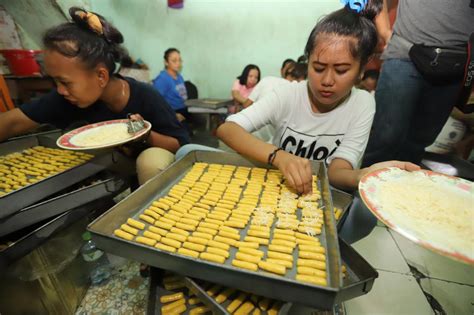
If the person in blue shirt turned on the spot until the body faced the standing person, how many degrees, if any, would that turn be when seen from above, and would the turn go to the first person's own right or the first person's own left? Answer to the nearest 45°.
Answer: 0° — they already face them

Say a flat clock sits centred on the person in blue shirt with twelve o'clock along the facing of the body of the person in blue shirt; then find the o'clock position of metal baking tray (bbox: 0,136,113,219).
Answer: The metal baking tray is roughly at 2 o'clock from the person in blue shirt.

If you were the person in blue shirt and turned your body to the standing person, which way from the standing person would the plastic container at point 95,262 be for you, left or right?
right

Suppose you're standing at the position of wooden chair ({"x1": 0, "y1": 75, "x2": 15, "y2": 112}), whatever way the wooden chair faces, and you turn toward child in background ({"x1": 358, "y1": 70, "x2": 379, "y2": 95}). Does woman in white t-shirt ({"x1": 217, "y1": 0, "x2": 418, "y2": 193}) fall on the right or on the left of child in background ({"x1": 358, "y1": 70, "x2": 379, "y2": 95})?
right

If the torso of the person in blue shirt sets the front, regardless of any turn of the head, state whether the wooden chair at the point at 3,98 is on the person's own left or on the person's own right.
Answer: on the person's own right

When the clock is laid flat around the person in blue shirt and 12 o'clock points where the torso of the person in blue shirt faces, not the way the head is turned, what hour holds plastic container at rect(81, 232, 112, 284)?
The plastic container is roughly at 2 o'clock from the person in blue shirt.

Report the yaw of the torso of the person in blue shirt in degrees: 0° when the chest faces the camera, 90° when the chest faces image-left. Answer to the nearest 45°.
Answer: approximately 315°

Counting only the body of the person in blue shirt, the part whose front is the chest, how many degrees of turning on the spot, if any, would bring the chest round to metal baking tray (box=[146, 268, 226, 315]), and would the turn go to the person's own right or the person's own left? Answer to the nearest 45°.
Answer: approximately 45° to the person's own right

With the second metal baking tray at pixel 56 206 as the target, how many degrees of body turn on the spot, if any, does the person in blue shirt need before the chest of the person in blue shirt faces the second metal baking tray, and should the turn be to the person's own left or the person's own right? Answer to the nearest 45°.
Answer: approximately 45° to the person's own right

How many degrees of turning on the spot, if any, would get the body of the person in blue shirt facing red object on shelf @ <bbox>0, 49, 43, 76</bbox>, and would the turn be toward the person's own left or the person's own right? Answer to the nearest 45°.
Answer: approximately 90° to the person's own right
